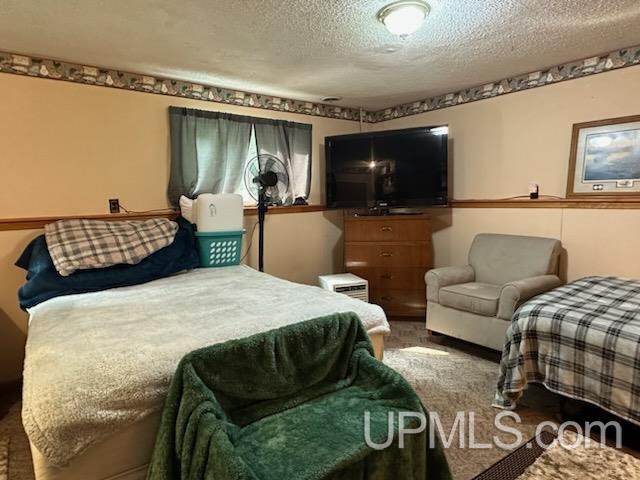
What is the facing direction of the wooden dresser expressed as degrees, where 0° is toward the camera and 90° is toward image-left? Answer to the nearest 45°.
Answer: approximately 0°

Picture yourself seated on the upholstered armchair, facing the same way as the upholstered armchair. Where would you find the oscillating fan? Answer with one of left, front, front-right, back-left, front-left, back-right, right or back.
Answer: front-right

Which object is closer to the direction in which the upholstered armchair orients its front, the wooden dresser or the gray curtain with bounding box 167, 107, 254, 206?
the gray curtain

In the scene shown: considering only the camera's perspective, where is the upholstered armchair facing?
facing the viewer and to the left of the viewer

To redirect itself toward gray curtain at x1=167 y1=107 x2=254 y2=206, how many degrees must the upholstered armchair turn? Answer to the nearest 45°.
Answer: approximately 45° to its right

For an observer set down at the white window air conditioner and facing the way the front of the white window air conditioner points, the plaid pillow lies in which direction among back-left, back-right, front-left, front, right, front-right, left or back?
right

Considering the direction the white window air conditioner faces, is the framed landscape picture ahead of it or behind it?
ahead

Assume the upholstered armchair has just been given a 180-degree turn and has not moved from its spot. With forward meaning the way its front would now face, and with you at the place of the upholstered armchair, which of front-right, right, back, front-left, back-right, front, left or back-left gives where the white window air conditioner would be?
back-left

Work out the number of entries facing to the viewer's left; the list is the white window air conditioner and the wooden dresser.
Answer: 0

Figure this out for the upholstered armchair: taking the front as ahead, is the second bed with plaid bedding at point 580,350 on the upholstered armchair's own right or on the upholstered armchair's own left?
on the upholstered armchair's own left

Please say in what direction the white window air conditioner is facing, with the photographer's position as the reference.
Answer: facing the viewer and to the right of the viewer

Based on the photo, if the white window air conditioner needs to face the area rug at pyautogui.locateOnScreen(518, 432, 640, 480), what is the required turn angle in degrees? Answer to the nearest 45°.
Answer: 0° — it already faces it

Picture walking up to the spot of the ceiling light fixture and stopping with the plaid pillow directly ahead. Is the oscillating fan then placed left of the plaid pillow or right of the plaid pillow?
right

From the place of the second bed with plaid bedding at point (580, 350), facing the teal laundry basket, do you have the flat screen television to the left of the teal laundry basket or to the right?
right
